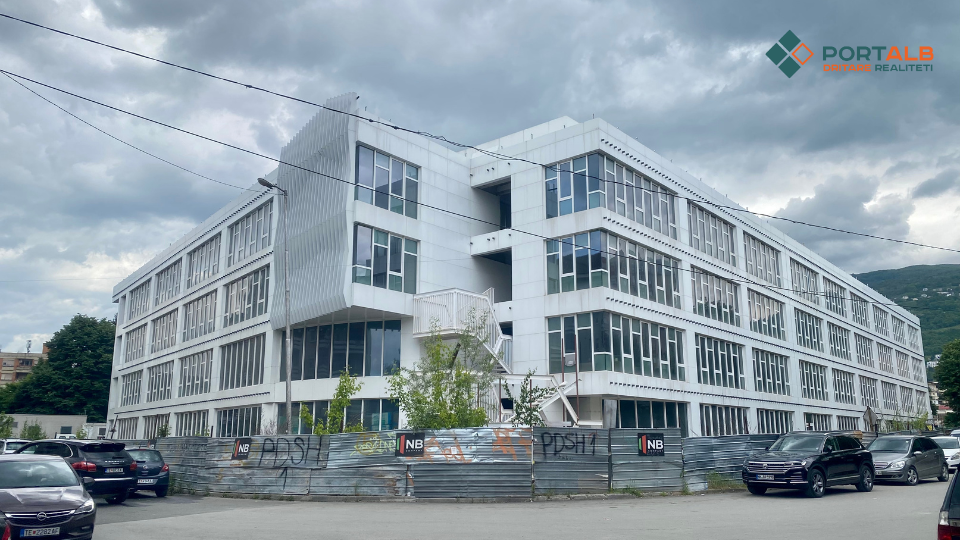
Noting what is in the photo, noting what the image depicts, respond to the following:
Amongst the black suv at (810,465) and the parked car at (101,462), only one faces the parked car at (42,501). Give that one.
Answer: the black suv

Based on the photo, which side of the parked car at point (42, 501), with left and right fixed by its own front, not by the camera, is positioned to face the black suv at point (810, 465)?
left

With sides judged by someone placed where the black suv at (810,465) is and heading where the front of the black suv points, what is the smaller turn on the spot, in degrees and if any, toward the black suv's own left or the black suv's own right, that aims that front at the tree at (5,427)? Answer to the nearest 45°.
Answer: approximately 45° to the black suv's own right

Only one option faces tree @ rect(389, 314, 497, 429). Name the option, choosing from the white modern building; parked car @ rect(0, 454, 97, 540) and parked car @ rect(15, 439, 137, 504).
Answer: the white modern building

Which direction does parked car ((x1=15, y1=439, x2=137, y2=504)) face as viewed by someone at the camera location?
facing away from the viewer and to the left of the viewer

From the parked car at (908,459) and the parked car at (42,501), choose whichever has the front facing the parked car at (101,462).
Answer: the parked car at (908,459)
